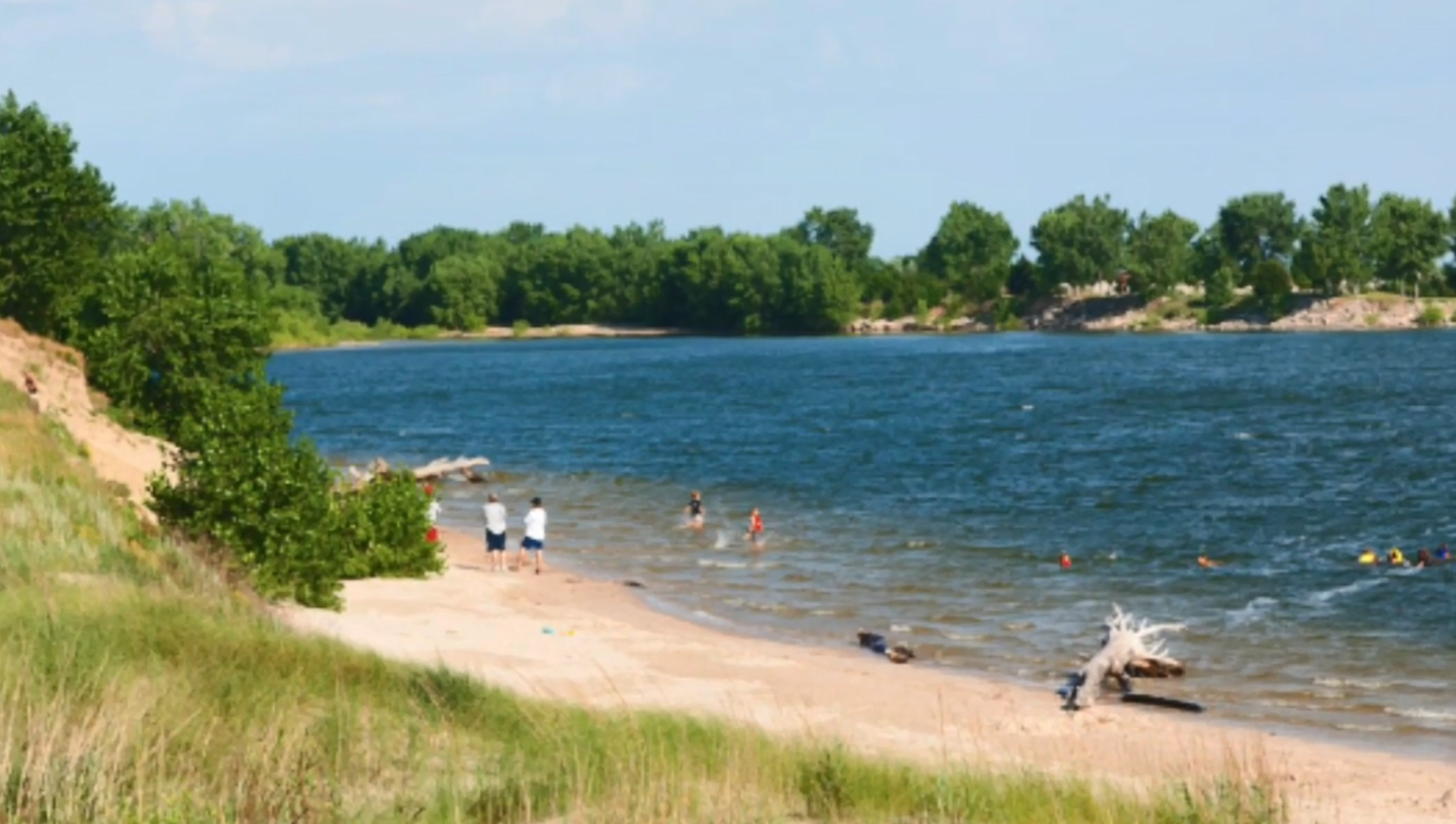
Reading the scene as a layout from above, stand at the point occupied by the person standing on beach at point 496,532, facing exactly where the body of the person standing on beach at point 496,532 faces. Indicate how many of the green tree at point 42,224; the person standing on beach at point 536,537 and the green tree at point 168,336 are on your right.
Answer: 1

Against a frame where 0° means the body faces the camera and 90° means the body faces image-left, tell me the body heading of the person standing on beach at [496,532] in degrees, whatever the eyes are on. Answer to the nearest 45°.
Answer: approximately 180°

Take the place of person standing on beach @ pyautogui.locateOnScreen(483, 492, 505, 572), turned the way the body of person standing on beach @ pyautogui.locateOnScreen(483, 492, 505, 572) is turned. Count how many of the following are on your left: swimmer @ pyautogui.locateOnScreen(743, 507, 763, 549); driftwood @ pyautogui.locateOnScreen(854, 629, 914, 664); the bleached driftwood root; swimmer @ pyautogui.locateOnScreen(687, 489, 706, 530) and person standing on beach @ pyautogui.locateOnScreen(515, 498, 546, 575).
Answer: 0

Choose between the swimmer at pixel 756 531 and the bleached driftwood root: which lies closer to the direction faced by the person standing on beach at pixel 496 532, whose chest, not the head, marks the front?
the swimmer

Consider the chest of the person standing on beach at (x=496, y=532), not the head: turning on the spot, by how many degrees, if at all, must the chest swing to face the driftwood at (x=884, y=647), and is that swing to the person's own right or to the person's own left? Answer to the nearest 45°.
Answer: approximately 135° to the person's own right

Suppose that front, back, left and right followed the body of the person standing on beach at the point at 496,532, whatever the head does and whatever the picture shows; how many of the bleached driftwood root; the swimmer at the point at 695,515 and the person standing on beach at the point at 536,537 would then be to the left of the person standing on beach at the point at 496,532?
0

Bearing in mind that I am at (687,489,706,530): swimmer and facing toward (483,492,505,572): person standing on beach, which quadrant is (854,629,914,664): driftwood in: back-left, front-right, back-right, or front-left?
front-left

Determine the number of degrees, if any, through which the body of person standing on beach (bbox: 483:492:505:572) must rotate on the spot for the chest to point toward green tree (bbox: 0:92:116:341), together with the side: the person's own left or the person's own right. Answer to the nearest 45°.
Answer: approximately 45° to the person's own left

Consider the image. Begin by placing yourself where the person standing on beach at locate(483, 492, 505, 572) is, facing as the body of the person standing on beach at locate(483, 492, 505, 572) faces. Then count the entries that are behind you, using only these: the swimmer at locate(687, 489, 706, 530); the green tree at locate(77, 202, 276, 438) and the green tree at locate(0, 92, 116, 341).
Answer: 0

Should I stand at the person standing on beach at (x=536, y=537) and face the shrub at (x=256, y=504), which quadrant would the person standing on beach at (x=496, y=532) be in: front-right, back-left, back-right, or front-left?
front-right

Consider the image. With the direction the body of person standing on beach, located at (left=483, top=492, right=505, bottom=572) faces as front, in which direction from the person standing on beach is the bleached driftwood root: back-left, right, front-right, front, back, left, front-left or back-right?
back-right

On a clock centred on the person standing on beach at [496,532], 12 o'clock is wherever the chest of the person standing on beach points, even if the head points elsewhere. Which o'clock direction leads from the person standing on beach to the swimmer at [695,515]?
The swimmer is roughly at 1 o'clock from the person standing on beach.

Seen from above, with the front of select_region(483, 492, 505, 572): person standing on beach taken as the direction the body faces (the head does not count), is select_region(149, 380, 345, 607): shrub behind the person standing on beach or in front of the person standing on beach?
behind

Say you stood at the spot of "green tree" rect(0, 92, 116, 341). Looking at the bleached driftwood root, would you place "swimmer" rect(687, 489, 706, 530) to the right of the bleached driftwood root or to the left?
left

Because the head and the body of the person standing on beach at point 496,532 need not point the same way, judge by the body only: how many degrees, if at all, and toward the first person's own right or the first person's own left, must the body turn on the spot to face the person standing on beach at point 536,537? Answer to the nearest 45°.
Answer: approximately 90° to the first person's own right

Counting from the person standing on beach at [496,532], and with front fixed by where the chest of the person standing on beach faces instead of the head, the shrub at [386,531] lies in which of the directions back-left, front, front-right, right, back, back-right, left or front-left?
back-left

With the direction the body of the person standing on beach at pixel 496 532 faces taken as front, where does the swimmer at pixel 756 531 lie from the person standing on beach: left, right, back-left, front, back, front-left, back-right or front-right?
front-right
